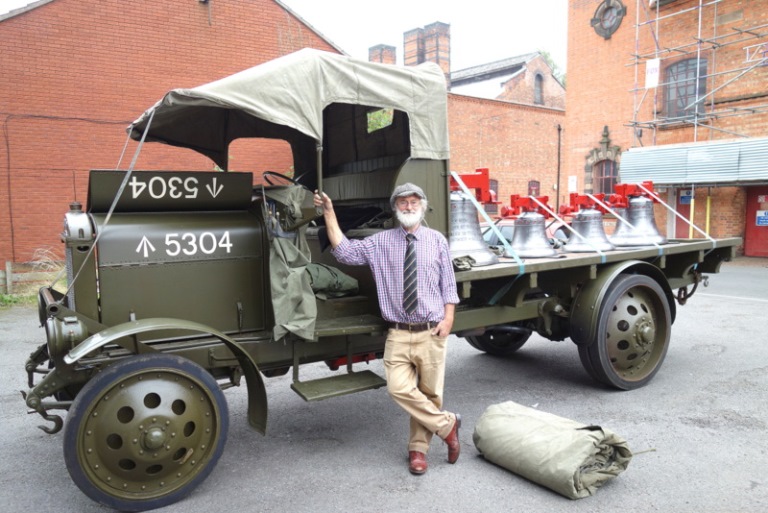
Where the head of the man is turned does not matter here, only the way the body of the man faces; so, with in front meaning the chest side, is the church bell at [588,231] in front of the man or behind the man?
behind

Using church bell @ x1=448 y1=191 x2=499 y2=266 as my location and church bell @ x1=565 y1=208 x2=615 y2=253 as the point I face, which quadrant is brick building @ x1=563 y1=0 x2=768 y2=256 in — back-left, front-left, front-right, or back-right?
front-left

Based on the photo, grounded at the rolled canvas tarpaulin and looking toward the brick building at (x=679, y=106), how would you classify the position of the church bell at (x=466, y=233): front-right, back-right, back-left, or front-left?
front-left

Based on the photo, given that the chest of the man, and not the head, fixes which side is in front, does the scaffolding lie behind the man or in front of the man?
behind

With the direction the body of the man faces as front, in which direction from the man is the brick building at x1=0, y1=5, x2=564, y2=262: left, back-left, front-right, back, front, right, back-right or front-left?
back-right

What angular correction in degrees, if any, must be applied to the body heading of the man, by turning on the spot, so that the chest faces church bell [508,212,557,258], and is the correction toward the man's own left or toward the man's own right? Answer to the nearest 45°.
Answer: approximately 135° to the man's own left

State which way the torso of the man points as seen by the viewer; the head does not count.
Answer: toward the camera

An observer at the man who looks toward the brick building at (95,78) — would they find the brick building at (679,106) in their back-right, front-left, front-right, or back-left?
front-right

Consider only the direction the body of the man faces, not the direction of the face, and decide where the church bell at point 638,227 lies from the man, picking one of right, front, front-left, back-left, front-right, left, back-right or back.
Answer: back-left
